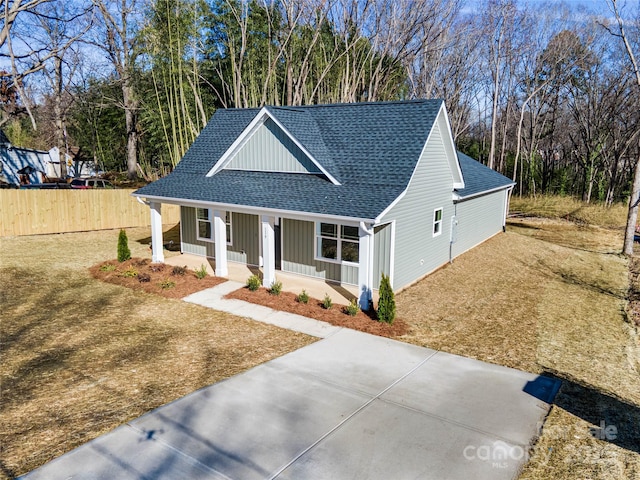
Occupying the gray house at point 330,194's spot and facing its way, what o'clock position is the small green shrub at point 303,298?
The small green shrub is roughly at 11 o'clock from the gray house.

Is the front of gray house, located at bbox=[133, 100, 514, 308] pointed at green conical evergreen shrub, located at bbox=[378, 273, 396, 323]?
no

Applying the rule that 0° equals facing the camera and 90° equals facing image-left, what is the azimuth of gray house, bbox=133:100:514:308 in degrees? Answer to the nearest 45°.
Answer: approximately 45°

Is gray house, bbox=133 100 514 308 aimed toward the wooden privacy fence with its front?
no

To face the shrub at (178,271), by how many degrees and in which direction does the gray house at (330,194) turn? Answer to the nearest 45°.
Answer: approximately 45° to its right

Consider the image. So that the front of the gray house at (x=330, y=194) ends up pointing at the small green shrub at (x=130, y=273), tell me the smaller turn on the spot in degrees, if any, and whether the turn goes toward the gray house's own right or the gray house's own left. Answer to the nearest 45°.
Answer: approximately 45° to the gray house's own right

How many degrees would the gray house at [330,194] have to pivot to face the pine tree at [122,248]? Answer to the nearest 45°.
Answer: approximately 45° to its right

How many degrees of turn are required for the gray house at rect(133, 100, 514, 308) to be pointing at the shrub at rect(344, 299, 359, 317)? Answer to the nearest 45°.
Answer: approximately 45° to its left

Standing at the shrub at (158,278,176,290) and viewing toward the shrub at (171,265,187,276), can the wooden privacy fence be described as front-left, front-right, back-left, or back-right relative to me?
front-left

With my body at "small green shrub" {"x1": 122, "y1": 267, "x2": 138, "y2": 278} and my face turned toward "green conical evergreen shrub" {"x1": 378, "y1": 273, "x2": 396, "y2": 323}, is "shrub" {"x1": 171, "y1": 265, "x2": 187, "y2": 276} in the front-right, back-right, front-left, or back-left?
front-left
